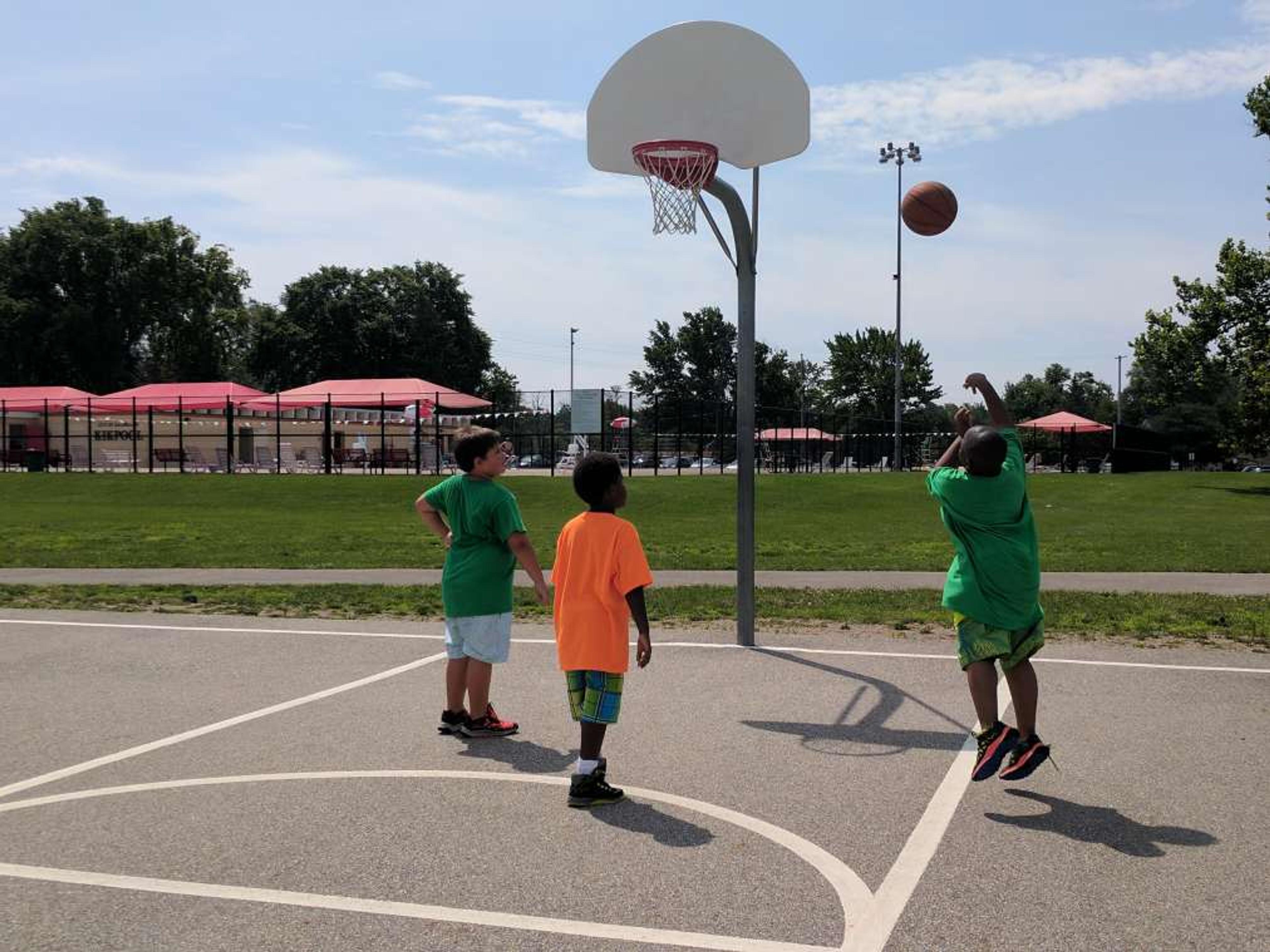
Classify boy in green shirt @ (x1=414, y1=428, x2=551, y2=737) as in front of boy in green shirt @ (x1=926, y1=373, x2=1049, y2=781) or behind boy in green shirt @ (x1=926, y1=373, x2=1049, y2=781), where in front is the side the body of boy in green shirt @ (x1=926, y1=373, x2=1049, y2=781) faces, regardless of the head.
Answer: in front

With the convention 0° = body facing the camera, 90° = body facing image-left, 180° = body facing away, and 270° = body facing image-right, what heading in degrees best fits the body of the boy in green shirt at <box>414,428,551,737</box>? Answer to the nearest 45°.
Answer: approximately 225°

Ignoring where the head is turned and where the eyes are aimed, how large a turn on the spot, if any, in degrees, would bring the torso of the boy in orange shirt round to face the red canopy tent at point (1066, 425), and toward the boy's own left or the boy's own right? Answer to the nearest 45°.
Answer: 0° — they already face it

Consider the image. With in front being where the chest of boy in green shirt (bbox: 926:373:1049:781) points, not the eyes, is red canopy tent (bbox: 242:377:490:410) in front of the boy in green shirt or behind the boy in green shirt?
in front

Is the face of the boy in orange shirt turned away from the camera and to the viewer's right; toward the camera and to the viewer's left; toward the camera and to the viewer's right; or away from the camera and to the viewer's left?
away from the camera and to the viewer's right

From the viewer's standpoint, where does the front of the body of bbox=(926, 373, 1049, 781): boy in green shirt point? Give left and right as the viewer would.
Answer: facing away from the viewer and to the left of the viewer

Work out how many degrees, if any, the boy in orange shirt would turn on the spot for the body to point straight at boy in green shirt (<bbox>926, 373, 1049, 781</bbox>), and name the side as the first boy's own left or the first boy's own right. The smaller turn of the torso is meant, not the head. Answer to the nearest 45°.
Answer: approximately 45° to the first boy's own right

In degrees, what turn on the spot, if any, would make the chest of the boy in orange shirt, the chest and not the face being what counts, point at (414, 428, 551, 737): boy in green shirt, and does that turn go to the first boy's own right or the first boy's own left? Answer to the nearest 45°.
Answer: approximately 90° to the first boy's own left

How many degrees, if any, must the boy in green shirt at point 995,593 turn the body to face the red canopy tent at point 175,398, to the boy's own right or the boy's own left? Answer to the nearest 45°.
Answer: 0° — they already face it

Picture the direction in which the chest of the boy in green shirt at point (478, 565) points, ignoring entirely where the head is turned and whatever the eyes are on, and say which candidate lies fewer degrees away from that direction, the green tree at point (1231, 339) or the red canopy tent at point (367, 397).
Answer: the green tree

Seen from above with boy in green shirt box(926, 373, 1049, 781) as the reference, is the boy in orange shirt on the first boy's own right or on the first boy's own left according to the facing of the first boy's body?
on the first boy's own left

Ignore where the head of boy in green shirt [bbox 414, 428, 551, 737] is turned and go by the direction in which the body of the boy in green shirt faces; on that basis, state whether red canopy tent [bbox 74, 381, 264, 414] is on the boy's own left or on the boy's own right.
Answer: on the boy's own left

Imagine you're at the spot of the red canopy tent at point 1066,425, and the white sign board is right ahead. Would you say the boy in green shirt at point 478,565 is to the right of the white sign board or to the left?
left

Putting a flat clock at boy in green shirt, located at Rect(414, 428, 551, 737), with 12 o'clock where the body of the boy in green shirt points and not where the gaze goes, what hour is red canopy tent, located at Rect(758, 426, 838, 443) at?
The red canopy tent is roughly at 11 o'clock from the boy in green shirt.
